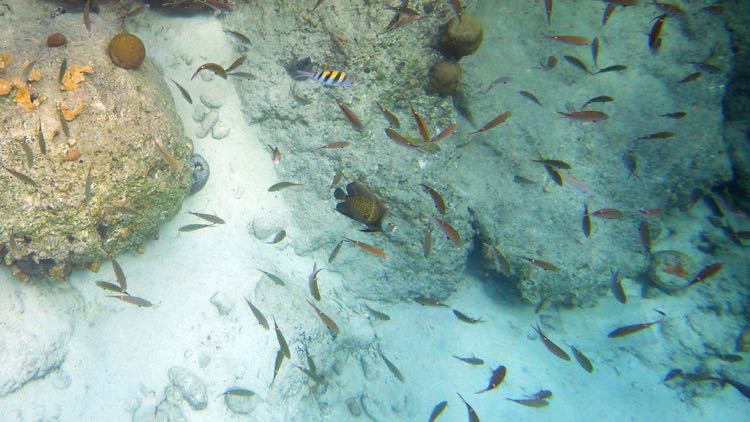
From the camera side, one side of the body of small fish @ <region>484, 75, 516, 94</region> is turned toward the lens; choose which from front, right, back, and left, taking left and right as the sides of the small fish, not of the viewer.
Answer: right

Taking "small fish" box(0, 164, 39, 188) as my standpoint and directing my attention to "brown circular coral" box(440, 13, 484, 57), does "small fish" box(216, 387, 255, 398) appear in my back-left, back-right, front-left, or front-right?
front-right

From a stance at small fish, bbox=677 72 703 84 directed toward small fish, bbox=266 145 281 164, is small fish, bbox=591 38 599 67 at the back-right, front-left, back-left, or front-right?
front-right
